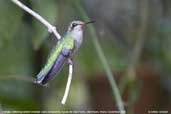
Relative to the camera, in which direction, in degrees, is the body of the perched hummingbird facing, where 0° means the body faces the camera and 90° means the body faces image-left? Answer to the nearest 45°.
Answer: approximately 270°
